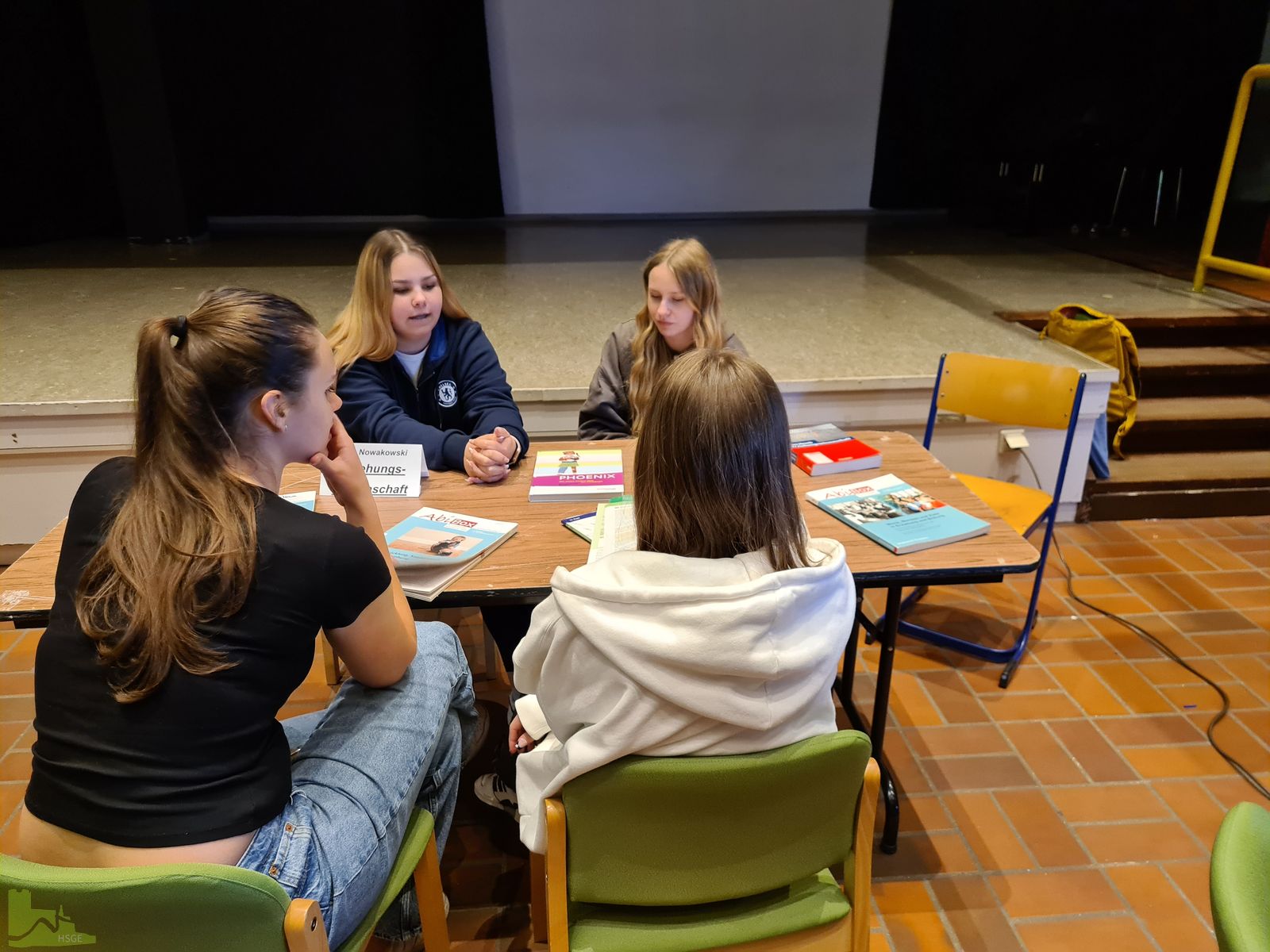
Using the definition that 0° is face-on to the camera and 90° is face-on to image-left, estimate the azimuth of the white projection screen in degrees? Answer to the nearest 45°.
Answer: approximately 0°

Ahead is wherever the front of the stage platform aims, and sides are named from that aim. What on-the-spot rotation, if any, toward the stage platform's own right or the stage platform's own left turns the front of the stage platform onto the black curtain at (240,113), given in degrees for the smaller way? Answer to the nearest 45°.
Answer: approximately 135° to the stage platform's own right

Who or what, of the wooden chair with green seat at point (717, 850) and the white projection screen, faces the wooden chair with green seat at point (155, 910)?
the white projection screen

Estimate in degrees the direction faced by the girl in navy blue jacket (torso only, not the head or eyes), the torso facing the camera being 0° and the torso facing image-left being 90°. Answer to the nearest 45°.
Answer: approximately 315°

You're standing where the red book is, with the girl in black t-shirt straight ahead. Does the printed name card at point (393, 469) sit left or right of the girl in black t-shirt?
right

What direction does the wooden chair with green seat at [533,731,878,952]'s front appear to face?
away from the camera

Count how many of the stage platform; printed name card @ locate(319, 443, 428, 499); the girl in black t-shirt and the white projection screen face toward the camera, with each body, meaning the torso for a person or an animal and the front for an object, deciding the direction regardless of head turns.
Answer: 3

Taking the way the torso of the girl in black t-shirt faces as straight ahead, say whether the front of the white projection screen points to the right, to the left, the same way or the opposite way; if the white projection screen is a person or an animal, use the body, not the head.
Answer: the opposite way

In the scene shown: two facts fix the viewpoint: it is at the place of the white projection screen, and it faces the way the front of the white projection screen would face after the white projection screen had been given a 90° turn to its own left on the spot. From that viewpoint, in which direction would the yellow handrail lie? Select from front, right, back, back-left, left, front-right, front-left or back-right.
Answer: front-right

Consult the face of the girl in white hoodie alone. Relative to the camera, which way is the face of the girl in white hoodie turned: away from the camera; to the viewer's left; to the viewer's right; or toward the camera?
away from the camera

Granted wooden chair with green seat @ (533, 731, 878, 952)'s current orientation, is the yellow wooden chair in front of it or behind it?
in front

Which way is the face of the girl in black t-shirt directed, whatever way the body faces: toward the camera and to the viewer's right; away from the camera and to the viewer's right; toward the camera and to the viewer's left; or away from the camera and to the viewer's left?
away from the camera and to the viewer's right
